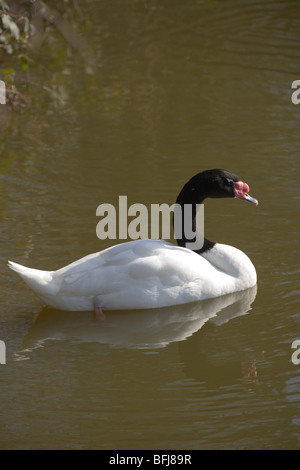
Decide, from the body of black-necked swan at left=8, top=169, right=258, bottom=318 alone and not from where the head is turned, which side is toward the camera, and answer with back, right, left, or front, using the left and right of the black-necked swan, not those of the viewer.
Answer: right
